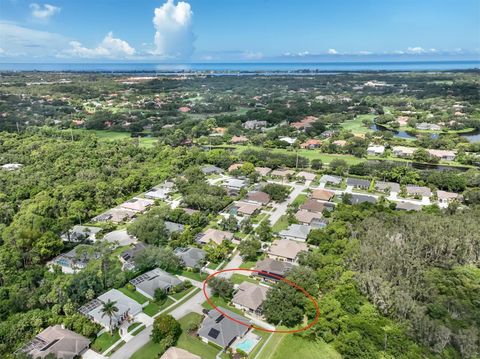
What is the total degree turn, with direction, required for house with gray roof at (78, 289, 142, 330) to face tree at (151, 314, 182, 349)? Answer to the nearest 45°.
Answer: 0° — it already faces it

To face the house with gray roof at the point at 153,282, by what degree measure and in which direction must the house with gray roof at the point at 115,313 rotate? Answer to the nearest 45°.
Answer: approximately 90° to its left

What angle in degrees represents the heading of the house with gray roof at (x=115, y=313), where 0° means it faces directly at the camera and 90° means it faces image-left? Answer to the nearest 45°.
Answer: approximately 315°

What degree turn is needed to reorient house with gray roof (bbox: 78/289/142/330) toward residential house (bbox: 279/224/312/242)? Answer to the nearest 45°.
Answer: approximately 45° to its left

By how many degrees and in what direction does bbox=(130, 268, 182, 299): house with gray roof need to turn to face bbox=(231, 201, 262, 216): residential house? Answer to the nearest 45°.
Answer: approximately 90° to its left

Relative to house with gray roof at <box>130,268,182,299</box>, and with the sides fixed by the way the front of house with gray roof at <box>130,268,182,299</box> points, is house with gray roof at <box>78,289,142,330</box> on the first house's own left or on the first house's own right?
on the first house's own right

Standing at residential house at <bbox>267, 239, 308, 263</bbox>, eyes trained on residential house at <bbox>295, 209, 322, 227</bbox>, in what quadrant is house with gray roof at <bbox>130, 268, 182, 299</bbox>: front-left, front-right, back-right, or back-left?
back-left

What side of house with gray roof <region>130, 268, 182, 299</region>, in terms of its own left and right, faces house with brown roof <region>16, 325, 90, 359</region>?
right

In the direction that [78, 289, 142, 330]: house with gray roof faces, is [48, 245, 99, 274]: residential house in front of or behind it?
behind

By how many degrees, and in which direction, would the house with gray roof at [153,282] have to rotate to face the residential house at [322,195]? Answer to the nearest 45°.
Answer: approximately 90° to its left

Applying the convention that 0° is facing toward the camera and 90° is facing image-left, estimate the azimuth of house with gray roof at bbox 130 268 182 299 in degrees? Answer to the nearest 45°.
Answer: approximately 315°

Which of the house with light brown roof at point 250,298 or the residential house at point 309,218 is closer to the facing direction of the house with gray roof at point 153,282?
the house with light brown roof
